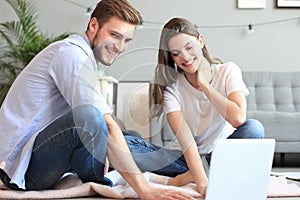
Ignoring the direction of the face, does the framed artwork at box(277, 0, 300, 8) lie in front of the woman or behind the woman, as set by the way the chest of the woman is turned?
behind

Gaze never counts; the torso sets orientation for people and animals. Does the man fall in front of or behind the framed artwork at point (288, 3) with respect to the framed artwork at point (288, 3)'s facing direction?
in front

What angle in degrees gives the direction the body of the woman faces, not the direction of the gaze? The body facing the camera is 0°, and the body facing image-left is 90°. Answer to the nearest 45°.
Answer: approximately 0°

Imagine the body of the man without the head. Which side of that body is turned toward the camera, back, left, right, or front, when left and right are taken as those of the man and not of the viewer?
right

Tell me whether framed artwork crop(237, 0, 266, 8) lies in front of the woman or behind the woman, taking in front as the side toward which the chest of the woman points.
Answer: behind

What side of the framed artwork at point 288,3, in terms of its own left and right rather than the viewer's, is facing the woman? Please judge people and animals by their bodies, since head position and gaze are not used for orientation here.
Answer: front

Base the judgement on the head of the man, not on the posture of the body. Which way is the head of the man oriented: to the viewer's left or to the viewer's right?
to the viewer's right

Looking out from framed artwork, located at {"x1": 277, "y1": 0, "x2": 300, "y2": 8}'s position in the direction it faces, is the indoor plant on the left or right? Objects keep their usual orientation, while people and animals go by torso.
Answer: on its right

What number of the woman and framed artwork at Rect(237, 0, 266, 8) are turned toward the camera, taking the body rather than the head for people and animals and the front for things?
2
